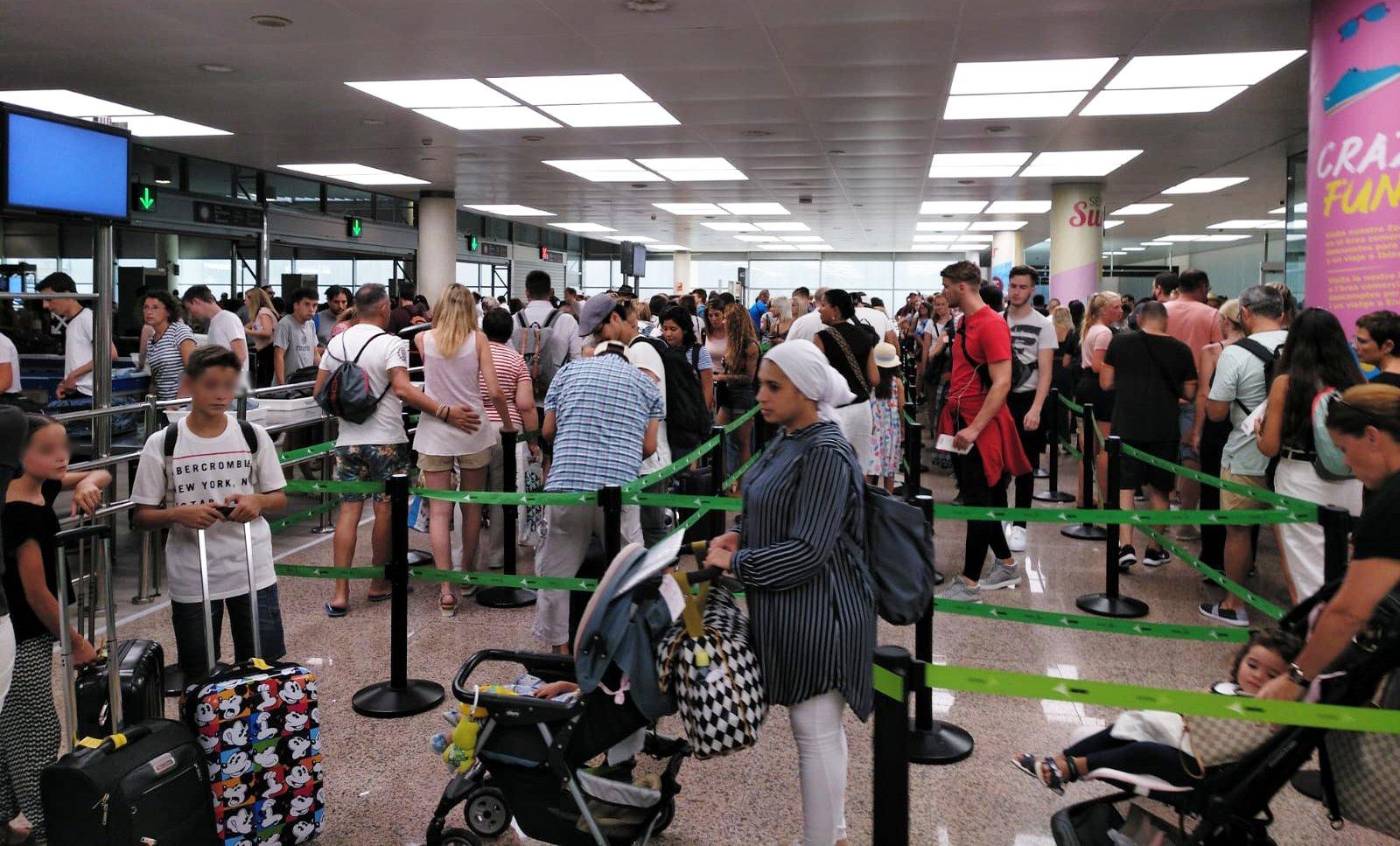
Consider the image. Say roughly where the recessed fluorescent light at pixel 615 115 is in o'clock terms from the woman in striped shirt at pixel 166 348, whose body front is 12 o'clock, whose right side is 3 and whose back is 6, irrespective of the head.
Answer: The recessed fluorescent light is roughly at 7 o'clock from the woman in striped shirt.

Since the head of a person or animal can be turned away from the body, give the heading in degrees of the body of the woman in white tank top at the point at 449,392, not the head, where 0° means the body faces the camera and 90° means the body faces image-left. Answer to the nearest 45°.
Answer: approximately 180°

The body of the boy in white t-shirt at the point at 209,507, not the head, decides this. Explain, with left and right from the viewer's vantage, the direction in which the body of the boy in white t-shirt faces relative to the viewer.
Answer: facing the viewer

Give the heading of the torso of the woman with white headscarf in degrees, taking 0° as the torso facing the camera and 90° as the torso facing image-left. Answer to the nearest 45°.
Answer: approximately 90°

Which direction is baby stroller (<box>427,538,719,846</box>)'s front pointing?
to the viewer's left

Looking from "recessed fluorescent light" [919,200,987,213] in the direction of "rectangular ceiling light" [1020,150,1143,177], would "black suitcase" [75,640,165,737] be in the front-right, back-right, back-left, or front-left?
front-right

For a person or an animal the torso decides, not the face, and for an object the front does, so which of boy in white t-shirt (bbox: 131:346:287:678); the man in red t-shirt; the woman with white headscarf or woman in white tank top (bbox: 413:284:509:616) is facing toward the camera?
the boy in white t-shirt

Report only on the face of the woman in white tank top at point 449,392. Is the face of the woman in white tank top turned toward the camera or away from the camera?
away from the camera

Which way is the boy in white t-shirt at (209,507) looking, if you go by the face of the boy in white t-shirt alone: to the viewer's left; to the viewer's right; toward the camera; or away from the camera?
toward the camera

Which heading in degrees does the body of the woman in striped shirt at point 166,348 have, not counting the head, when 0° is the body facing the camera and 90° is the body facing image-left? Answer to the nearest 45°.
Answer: approximately 45°

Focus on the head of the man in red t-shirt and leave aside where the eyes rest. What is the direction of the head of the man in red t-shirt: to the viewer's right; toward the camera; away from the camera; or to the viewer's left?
to the viewer's left

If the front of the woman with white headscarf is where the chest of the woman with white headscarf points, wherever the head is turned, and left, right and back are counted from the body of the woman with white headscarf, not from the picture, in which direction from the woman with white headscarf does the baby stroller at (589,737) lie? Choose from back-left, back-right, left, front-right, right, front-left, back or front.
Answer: front

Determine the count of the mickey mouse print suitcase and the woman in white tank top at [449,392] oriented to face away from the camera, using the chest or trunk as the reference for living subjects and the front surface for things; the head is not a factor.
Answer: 1

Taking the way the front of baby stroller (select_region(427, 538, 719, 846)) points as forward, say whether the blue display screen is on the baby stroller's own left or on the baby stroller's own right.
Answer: on the baby stroller's own right
